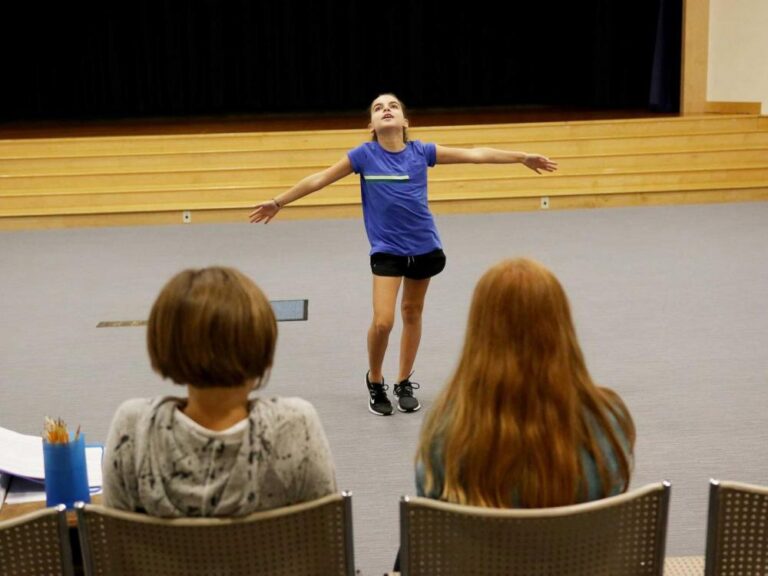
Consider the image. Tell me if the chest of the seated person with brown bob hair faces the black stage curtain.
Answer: yes

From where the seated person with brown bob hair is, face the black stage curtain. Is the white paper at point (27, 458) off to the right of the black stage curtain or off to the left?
left

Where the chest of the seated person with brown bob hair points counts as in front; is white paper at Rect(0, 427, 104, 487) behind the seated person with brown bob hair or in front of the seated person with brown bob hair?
in front

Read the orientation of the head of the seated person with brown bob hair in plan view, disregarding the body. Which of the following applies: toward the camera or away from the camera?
away from the camera

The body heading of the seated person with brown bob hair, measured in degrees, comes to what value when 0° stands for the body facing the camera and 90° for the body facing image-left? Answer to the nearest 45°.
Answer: approximately 180°
